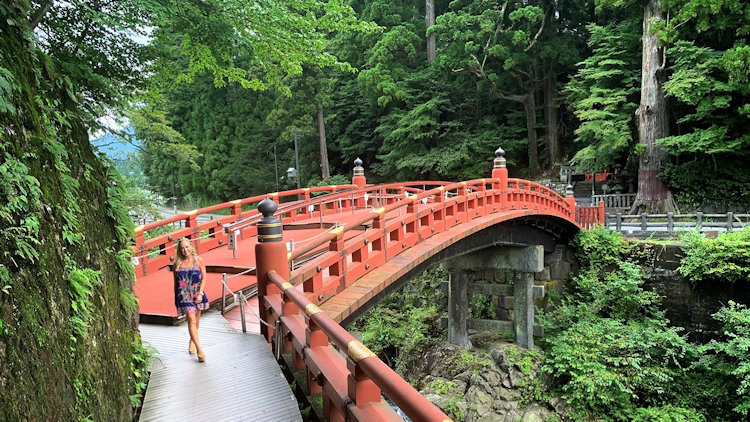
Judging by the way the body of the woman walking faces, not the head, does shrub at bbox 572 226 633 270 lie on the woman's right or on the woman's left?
on the woman's left

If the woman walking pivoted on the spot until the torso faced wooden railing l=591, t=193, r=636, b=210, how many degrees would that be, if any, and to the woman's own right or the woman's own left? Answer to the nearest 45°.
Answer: approximately 135° to the woman's own left

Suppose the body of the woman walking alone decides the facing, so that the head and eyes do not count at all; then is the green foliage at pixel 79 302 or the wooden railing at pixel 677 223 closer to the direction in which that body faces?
the green foliage

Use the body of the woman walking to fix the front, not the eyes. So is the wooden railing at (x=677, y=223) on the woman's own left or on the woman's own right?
on the woman's own left

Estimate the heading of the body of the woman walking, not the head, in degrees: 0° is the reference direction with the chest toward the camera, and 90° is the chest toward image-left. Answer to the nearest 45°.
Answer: approximately 0°
